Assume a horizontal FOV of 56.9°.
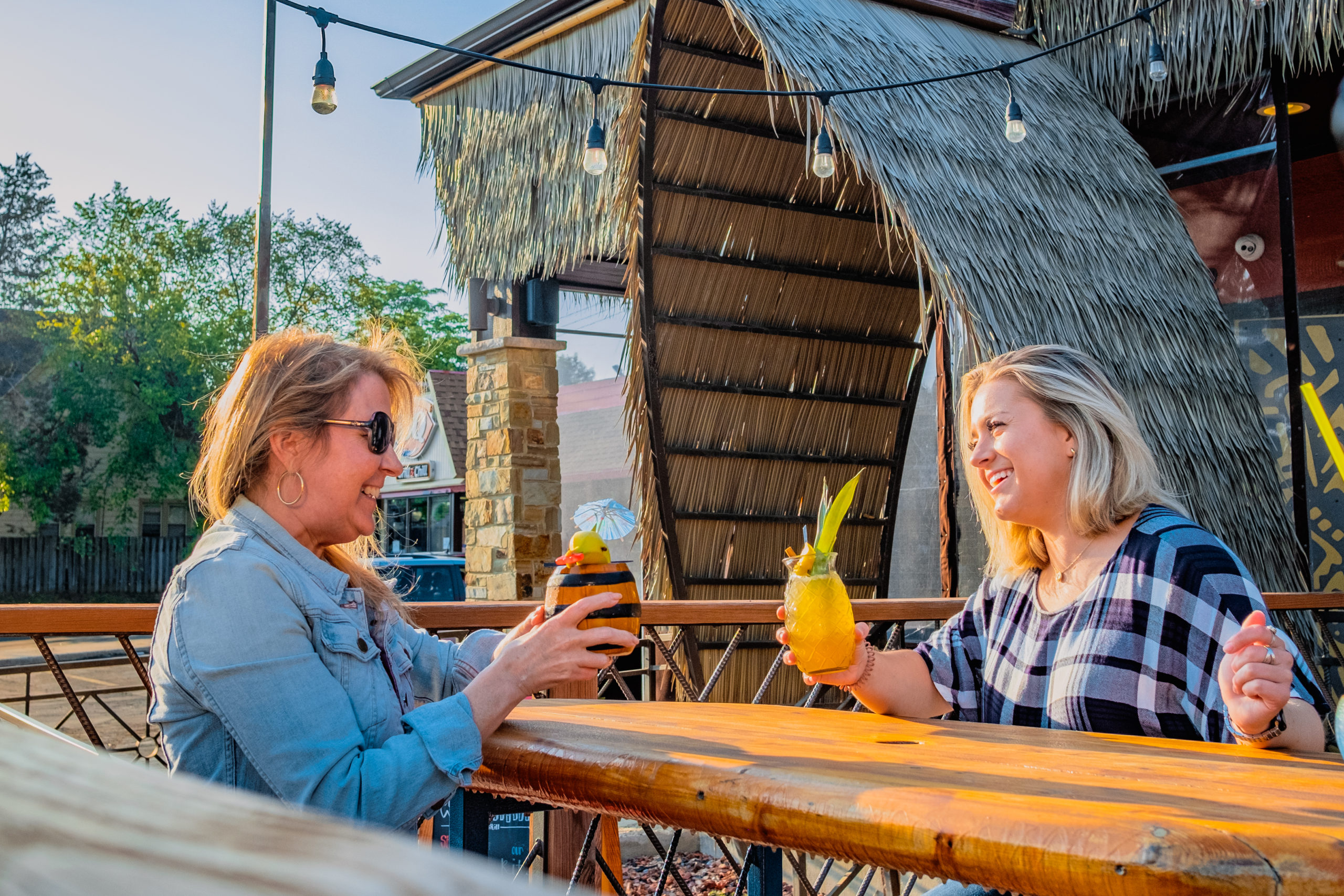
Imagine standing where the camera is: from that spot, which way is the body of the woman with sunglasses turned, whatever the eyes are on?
to the viewer's right

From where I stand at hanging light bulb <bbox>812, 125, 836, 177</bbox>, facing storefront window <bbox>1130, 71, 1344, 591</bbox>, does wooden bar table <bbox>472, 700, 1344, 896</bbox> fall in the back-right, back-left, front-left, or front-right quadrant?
back-right

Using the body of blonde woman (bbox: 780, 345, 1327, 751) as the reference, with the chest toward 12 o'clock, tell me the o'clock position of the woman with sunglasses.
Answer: The woman with sunglasses is roughly at 12 o'clock from the blonde woman.

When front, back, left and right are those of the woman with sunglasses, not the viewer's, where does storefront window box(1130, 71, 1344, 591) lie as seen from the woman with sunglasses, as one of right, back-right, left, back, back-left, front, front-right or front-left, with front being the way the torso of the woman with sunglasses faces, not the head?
front-left

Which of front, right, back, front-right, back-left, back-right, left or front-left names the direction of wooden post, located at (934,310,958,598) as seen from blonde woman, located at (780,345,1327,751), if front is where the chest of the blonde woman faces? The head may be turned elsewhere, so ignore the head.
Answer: back-right

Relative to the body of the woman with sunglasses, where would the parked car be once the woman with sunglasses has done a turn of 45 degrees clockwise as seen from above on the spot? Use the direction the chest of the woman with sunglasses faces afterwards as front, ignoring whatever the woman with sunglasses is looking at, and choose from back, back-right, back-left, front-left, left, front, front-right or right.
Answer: back-left

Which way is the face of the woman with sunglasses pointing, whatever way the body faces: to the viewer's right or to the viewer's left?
to the viewer's right

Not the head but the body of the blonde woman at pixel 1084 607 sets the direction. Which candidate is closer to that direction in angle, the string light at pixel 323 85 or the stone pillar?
the string light

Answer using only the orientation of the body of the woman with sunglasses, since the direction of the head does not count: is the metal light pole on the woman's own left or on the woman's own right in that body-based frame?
on the woman's own left

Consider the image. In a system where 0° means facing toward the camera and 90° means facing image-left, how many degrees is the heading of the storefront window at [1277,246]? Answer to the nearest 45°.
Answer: approximately 45°
